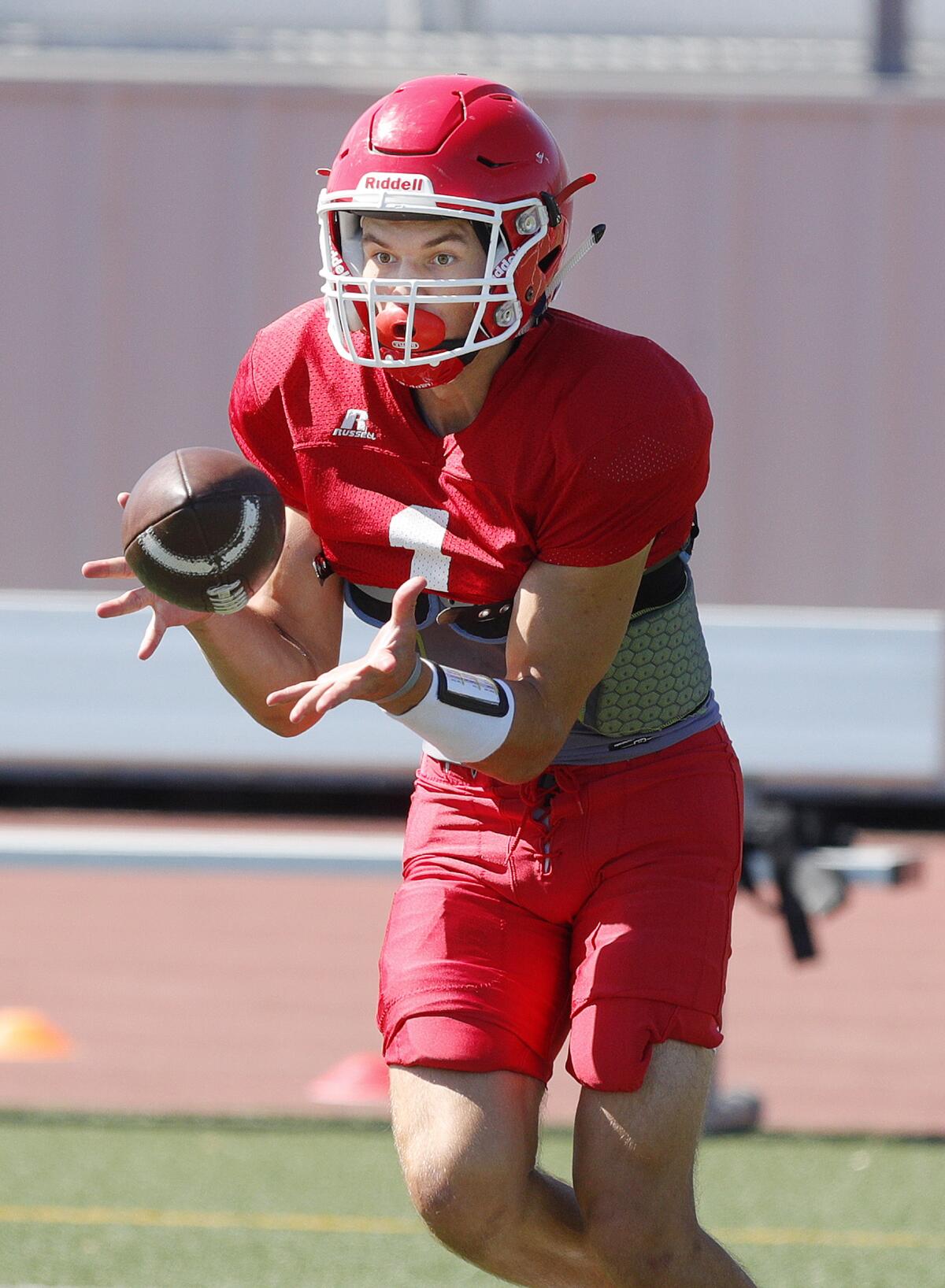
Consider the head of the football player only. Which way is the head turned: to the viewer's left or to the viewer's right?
to the viewer's left

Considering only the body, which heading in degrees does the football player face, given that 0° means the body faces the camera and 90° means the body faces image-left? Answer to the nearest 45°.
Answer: approximately 45°
